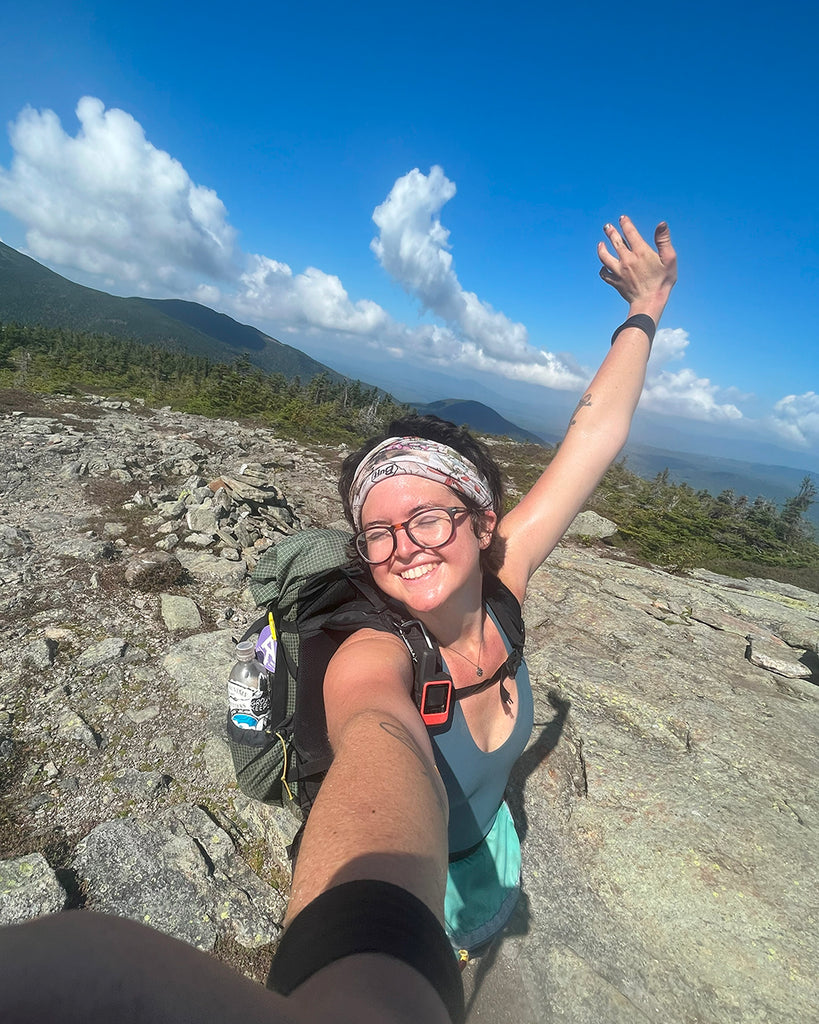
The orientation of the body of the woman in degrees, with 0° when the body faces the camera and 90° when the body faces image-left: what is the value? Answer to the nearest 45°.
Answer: approximately 315°

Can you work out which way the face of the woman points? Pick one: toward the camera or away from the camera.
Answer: toward the camera
